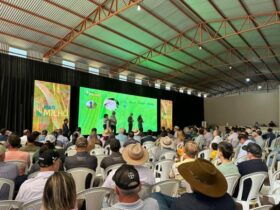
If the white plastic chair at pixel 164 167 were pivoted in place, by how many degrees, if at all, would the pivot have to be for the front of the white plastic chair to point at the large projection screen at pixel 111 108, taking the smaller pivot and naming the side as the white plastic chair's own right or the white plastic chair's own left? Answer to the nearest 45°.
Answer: approximately 45° to the white plastic chair's own right

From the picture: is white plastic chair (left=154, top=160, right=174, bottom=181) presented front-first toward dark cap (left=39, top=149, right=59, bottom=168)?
no

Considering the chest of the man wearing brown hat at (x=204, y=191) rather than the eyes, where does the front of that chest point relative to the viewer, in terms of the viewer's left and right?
facing away from the viewer and to the left of the viewer

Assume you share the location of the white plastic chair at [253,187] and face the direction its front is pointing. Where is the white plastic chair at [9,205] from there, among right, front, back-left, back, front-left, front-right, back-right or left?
left

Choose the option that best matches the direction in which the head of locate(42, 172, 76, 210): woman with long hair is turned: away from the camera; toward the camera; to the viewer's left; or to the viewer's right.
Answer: away from the camera

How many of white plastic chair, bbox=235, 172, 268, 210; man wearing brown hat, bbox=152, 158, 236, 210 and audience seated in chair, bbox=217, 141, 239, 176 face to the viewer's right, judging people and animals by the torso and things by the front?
0

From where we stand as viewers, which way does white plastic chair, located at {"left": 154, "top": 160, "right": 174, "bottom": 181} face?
facing away from the viewer and to the left of the viewer

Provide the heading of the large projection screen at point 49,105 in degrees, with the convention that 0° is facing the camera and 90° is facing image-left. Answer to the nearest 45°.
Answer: approximately 315°

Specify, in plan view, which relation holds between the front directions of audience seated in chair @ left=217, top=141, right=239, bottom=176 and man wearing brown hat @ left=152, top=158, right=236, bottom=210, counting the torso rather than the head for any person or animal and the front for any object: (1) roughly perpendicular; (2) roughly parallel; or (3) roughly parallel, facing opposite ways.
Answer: roughly parallel

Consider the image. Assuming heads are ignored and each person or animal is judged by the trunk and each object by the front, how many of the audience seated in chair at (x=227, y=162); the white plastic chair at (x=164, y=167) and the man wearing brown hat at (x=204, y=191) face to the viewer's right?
0

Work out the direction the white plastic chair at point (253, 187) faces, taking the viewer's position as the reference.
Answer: facing away from the viewer and to the left of the viewer

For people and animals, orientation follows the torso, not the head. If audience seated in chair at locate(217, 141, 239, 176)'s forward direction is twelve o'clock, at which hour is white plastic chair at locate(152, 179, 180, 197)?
The white plastic chair is roughly at 9 o'clock from the audience seated in chair.

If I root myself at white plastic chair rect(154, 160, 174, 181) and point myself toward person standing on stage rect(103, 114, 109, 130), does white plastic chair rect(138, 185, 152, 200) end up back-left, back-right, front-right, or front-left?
back-left

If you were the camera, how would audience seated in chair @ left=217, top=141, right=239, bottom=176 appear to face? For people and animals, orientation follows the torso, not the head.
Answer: facing away from the viewer and to the left of the viewer

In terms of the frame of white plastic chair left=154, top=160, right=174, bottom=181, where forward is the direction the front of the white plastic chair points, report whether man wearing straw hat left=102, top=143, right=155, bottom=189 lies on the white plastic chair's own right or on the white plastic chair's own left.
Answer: on the white plastic chair's own left

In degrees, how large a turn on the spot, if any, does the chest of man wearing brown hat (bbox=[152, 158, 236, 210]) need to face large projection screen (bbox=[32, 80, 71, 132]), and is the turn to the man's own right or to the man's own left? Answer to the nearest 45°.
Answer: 0° — they already face it

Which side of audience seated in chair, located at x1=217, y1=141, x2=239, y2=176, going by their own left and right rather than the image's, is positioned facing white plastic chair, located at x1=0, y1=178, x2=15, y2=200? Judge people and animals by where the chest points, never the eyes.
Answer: left

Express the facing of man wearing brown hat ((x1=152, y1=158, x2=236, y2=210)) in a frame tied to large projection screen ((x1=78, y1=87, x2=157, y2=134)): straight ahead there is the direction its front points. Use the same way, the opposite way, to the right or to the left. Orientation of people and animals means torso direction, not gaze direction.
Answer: the opposite way

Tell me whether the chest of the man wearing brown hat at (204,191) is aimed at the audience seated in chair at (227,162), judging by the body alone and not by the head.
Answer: no
